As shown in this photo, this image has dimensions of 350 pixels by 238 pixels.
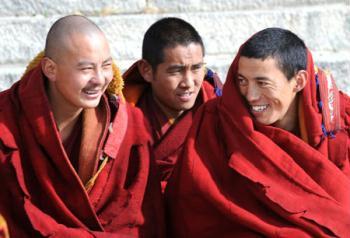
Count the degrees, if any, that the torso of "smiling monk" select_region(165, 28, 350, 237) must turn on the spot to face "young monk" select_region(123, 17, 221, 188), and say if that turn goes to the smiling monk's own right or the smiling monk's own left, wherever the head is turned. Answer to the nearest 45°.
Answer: approximately 90° to the smiling monk's own right

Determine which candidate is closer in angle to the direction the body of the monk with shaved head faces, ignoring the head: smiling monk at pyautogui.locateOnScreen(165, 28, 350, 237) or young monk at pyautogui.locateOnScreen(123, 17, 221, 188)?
the smiling monk

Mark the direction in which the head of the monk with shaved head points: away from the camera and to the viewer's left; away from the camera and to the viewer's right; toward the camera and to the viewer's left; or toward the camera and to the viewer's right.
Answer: toward the camera and to the viewer's right

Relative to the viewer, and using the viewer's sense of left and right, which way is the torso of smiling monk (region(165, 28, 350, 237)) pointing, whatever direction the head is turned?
facing the viewer and to the left of the viewer

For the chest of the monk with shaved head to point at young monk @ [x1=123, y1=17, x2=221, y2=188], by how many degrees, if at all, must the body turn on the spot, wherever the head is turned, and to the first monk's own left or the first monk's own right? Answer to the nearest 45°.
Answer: approximately 90° to the first monk's own left

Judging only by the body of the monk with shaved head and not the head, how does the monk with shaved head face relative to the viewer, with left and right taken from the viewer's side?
facing the viewer and to the right of the viewer

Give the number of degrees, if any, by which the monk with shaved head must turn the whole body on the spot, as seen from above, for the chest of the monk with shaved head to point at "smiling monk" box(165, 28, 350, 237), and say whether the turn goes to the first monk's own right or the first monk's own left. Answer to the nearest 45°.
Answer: approximately 45° to the first monk's own left

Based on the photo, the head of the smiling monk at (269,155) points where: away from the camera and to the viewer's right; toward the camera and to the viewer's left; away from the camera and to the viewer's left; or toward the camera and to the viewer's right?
toward the camera and to the viewer's left

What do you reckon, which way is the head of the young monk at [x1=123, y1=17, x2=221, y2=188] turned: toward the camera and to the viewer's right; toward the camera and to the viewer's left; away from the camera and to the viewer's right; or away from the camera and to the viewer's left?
toward the camera and to the viewer's right

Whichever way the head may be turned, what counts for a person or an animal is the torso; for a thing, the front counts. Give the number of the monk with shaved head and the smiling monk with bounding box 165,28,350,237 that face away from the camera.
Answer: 0

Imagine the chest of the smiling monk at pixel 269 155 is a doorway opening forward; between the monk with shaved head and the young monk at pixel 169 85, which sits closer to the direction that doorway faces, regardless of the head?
the monk with shaved head
